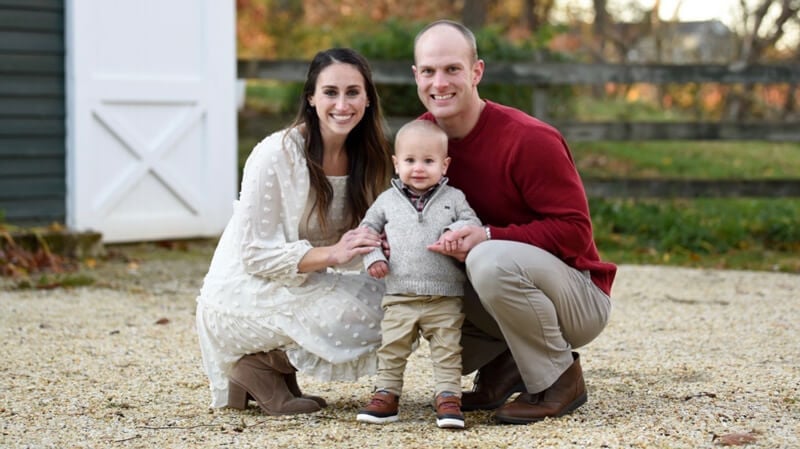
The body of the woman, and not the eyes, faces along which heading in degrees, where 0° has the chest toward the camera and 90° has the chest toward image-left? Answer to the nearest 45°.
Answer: approximately 315°

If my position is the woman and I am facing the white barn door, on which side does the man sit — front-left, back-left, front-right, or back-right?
back-right

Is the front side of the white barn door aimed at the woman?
yes

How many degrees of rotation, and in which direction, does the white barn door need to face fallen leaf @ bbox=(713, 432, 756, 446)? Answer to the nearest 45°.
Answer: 0° — it already faces it

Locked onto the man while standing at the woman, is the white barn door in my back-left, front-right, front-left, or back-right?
back-left

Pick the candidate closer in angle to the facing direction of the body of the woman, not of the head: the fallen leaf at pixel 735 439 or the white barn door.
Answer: the fallen leaf

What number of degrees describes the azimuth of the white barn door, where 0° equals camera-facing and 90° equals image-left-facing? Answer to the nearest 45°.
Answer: approximately 0°

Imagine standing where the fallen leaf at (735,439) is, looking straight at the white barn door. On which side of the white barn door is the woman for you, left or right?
left
